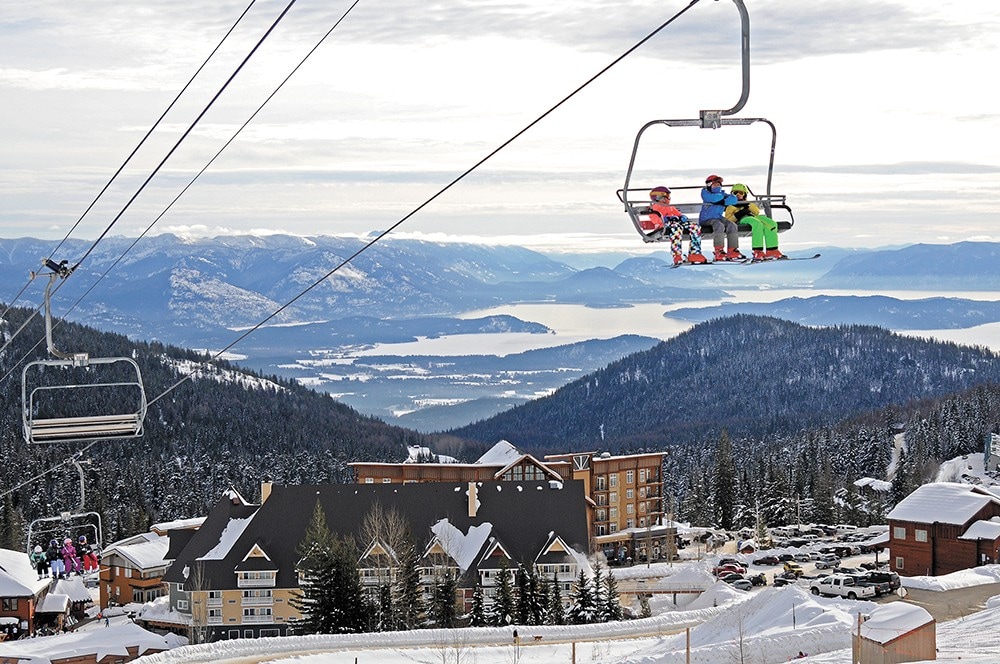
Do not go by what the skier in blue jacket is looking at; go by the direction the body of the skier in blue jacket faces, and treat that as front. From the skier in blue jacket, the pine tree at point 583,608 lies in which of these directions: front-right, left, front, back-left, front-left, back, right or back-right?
back-left

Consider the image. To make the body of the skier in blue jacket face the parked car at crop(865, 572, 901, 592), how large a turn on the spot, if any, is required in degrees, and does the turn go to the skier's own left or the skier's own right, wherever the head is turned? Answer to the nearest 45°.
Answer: approximately 135° to the skier's own left

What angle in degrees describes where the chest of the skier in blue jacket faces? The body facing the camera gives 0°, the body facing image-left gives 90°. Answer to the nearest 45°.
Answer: approximately 315°

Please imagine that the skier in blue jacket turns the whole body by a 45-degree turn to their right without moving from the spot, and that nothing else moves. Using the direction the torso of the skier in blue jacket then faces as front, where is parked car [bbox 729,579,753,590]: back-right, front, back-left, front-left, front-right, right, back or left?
back

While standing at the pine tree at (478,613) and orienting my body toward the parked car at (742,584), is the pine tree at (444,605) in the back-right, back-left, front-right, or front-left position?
back-left

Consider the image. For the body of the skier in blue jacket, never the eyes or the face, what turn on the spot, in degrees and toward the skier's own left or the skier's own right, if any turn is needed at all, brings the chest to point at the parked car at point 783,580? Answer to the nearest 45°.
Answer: approximately 135° to the skier's own left

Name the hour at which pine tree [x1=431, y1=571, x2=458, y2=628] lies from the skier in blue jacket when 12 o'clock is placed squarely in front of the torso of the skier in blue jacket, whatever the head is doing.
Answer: The pine tree is roughly at 7 o'clock from the skier in blue jacket.

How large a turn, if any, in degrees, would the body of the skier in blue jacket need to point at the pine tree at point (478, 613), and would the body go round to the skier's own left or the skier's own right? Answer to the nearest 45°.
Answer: approximately 135° to the skier's own left

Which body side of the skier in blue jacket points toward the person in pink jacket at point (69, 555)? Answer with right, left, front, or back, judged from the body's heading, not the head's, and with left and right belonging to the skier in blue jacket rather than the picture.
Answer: back

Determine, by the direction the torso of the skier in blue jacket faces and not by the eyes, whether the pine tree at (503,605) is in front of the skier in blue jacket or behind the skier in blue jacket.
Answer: behind

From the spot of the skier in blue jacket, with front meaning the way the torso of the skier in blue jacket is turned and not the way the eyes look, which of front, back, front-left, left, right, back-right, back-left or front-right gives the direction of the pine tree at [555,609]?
back-left
